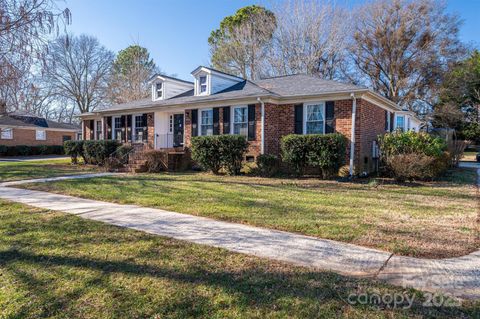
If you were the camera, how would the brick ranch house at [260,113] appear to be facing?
facing the viewer and to the left of the viewer

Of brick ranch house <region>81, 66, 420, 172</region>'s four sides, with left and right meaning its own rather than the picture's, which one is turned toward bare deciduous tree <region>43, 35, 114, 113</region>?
right

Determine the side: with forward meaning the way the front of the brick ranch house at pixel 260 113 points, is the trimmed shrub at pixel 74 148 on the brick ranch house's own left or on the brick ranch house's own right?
on the brick ranch house's own right

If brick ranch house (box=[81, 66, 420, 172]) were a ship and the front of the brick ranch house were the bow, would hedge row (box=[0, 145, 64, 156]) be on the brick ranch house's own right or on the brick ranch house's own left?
on the brick ranch house's own right

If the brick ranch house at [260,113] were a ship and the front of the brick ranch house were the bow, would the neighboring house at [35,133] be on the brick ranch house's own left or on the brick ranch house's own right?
on the brick ranch house's own right

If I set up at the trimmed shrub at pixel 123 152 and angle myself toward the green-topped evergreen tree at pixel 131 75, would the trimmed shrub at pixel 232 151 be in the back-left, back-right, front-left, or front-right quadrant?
back-right

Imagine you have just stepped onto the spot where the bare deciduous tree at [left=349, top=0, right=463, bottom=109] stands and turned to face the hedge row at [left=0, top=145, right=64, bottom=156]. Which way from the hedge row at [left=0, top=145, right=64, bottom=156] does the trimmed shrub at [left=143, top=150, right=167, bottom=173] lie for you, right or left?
left

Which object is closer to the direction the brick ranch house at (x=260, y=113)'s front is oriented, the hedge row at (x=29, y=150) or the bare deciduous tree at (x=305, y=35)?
the hedge row

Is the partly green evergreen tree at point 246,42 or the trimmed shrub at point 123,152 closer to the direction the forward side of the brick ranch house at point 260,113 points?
the trimmed shrub

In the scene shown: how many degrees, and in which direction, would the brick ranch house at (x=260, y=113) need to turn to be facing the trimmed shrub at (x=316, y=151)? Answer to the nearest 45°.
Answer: approximately 90° to its left

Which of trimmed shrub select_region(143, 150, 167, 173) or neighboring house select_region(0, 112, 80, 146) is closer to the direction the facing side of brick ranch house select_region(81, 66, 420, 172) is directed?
the trimmed shrub

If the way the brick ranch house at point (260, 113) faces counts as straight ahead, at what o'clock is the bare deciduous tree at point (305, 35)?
The bare deciduous tree is roughly at 5 o'clock from the brick ranch house.

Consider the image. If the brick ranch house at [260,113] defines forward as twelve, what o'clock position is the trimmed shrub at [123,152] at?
The trimmed shrub is roughly at 2 o'clock from the brick ranch house.

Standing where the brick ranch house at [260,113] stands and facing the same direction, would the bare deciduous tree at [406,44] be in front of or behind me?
behind

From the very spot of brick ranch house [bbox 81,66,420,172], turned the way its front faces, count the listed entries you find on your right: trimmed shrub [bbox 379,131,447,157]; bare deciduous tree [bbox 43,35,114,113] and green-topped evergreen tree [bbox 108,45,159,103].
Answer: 2

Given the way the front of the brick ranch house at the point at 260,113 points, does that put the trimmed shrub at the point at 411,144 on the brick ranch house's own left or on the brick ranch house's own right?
on the brick ranch house's own left

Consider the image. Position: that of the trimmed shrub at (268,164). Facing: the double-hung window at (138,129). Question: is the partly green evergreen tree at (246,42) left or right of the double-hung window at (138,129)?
right

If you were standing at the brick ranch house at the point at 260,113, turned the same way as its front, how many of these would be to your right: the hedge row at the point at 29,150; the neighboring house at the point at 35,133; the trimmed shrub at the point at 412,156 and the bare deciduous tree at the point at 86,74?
3
